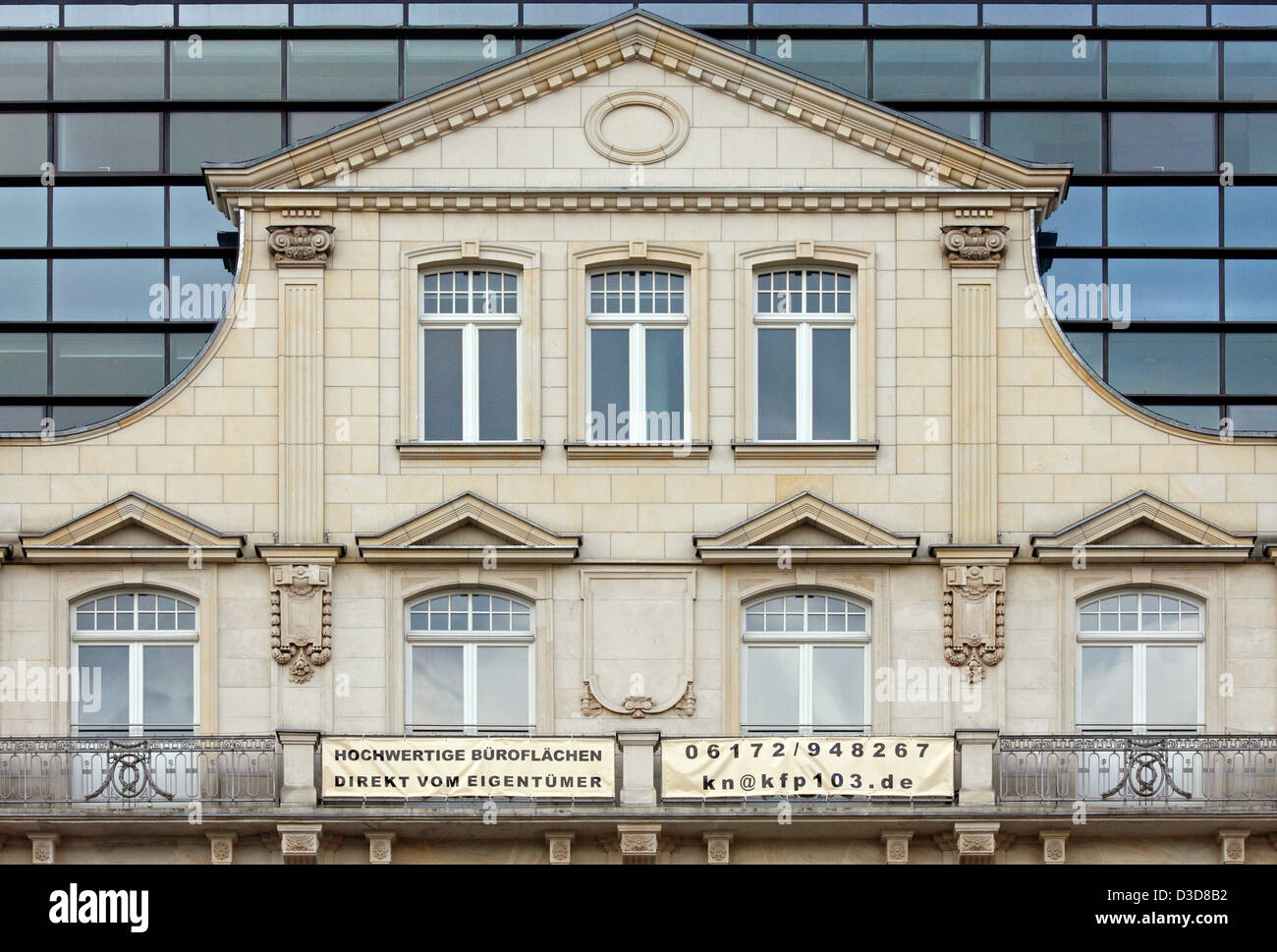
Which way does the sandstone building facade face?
toward the camera

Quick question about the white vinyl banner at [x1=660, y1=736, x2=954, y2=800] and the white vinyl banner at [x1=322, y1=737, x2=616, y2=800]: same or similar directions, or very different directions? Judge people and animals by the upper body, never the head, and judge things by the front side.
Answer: same or similar directions

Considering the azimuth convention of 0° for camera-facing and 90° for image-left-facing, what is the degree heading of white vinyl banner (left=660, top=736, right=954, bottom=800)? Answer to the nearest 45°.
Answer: approximately 0°

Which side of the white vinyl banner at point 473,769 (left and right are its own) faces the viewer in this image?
front

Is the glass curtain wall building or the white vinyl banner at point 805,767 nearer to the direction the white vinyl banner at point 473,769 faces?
the white vinyl banner

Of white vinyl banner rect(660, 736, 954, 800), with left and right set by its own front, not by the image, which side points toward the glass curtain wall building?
back

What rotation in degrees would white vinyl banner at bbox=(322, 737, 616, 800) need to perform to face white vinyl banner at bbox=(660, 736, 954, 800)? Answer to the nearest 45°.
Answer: approximately 90° to its left

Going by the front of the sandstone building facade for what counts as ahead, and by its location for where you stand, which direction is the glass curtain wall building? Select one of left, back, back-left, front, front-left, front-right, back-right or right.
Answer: back

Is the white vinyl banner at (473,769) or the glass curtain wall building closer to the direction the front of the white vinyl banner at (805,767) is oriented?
the white vinyl banner

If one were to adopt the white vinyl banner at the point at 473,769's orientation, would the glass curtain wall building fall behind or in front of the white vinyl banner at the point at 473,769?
behind

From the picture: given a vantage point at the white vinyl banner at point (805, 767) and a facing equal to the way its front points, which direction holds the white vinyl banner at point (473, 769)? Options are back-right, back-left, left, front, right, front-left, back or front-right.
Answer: right
